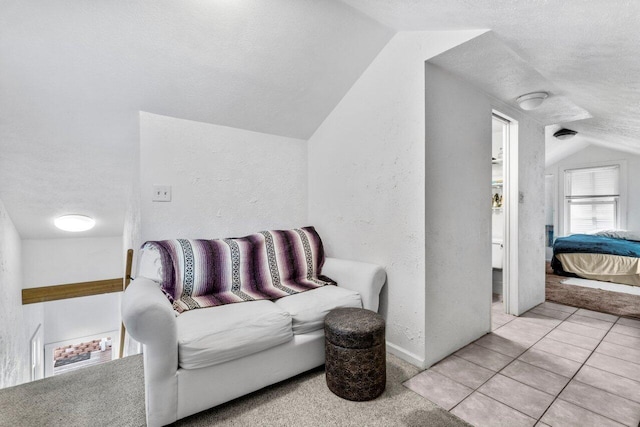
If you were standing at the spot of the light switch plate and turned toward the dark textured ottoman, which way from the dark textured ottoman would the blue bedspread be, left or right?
left

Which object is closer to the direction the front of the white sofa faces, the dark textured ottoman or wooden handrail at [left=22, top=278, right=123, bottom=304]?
the dark textured ottoman

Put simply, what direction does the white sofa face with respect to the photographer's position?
facing the viewer and to the right of the viewer

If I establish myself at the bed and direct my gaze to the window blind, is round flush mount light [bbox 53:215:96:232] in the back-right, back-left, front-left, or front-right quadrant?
back-left

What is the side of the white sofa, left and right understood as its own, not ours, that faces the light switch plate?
back

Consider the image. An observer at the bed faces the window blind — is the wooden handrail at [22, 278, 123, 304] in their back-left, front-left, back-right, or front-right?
back-left

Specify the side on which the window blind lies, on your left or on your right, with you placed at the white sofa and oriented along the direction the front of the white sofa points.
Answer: on your left
